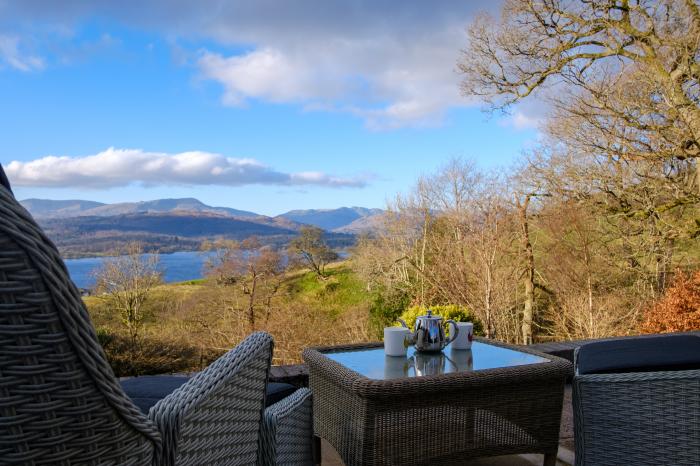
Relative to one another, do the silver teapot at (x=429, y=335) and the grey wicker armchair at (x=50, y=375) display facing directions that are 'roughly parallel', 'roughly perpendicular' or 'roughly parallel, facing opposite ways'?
roughly perpendicular

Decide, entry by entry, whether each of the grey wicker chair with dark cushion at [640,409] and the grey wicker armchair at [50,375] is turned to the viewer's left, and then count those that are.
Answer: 0

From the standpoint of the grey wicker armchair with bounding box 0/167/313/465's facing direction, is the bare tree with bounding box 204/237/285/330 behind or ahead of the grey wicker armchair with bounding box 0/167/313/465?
ahead

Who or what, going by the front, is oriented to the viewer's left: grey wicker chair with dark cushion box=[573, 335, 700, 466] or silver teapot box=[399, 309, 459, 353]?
the silver teapot

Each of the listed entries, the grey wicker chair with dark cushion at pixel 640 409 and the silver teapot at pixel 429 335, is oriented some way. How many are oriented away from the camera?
1

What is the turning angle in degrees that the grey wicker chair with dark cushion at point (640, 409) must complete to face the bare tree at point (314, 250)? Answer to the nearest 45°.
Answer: approximately 45° to its left

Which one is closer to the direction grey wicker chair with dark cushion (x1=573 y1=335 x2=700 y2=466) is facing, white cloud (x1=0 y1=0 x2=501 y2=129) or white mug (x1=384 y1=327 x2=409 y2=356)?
the white cloud

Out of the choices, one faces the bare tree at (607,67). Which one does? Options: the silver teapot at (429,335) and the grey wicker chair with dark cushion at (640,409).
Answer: the grey wicker chair with dark cushion

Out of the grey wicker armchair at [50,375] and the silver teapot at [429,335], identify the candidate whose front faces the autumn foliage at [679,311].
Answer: the grey wicker armchair

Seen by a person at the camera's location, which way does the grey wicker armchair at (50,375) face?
facing away from the viewer and to the right of the viewer

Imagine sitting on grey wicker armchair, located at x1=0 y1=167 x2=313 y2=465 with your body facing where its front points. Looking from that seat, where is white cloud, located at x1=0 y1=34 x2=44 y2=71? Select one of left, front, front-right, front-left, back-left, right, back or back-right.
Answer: front-left

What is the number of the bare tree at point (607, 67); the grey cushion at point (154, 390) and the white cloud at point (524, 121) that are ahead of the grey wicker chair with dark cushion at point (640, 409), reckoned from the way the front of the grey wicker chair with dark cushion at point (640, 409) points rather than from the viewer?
2

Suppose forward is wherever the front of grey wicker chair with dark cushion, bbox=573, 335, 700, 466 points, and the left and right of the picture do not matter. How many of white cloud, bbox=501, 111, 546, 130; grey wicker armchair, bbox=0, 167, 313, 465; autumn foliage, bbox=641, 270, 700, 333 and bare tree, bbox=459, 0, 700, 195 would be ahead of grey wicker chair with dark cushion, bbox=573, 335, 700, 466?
3

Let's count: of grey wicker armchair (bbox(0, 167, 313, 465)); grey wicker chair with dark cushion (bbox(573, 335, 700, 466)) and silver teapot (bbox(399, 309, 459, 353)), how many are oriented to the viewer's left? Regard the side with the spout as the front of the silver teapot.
1

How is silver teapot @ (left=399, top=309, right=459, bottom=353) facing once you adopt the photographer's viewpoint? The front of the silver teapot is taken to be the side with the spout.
facing to the left of the viewer

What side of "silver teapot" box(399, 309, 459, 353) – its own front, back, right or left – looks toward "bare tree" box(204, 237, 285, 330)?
right

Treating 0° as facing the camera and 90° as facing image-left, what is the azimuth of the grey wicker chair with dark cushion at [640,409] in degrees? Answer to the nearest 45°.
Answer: approximately 180°
